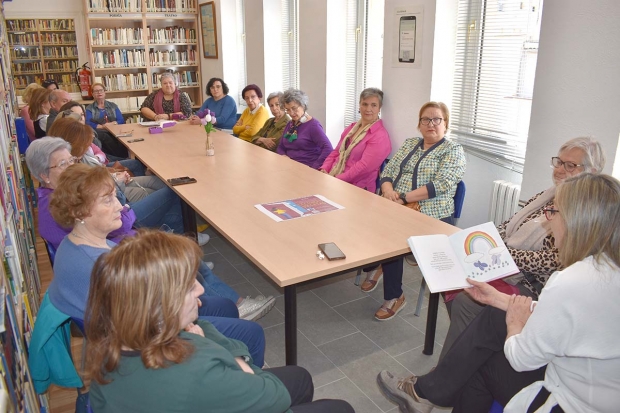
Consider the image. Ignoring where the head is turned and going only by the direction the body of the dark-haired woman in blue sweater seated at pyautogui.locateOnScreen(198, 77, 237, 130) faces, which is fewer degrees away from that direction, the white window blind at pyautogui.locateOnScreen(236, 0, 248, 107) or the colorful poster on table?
the colorful poster on table

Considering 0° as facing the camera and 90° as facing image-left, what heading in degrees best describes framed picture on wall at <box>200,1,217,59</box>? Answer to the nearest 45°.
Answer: approximately 45°

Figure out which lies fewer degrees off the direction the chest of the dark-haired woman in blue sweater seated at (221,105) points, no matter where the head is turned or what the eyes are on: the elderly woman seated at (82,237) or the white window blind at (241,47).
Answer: the elderly woman seated

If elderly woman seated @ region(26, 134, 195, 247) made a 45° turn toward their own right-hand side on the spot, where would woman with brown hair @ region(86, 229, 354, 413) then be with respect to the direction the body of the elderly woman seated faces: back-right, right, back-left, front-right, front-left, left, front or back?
front-right

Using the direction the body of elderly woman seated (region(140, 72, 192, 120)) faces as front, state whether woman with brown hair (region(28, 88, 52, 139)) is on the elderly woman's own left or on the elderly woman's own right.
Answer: on the elderly woman's own right

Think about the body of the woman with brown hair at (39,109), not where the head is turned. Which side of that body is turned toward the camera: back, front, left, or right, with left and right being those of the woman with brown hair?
right

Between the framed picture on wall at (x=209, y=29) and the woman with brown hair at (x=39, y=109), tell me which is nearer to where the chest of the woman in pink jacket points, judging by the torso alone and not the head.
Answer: the woman with brown hair

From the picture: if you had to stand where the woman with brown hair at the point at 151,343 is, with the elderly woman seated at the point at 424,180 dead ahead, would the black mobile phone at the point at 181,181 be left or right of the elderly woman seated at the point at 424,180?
left

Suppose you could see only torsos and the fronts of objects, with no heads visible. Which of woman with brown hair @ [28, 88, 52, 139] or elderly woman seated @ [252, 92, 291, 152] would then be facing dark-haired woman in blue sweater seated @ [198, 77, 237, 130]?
the woman with brown hair

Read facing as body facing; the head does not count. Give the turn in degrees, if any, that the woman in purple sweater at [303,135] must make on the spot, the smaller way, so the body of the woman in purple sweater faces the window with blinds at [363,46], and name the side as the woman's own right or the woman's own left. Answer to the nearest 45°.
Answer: approximately 180°

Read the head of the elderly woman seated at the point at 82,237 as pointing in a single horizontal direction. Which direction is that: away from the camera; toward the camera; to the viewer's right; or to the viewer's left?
to the viewer's right

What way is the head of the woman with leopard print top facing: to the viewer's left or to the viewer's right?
to the viewer's left
